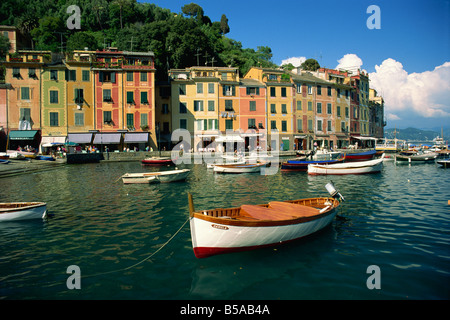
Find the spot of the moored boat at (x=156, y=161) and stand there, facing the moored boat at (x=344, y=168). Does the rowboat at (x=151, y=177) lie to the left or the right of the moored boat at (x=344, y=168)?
right

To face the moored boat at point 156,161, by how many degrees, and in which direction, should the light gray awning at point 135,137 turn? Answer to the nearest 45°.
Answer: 0° — it already faces it

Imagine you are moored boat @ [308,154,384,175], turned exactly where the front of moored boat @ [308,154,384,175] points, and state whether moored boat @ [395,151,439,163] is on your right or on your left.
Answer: on your left

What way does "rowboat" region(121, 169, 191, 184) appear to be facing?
to the viewer's right

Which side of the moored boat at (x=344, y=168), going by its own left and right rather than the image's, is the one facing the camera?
right
